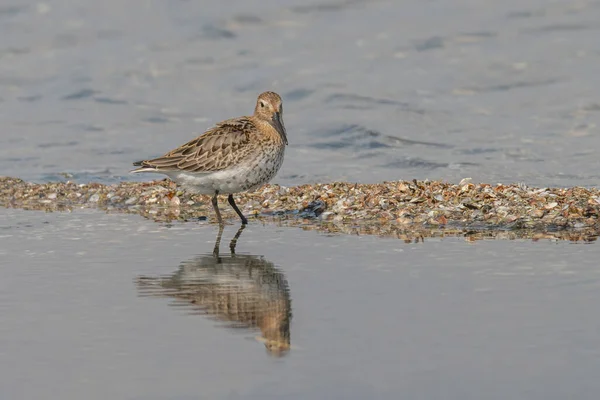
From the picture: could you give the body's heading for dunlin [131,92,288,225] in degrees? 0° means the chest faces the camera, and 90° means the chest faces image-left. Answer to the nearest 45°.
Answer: approximately 270°
